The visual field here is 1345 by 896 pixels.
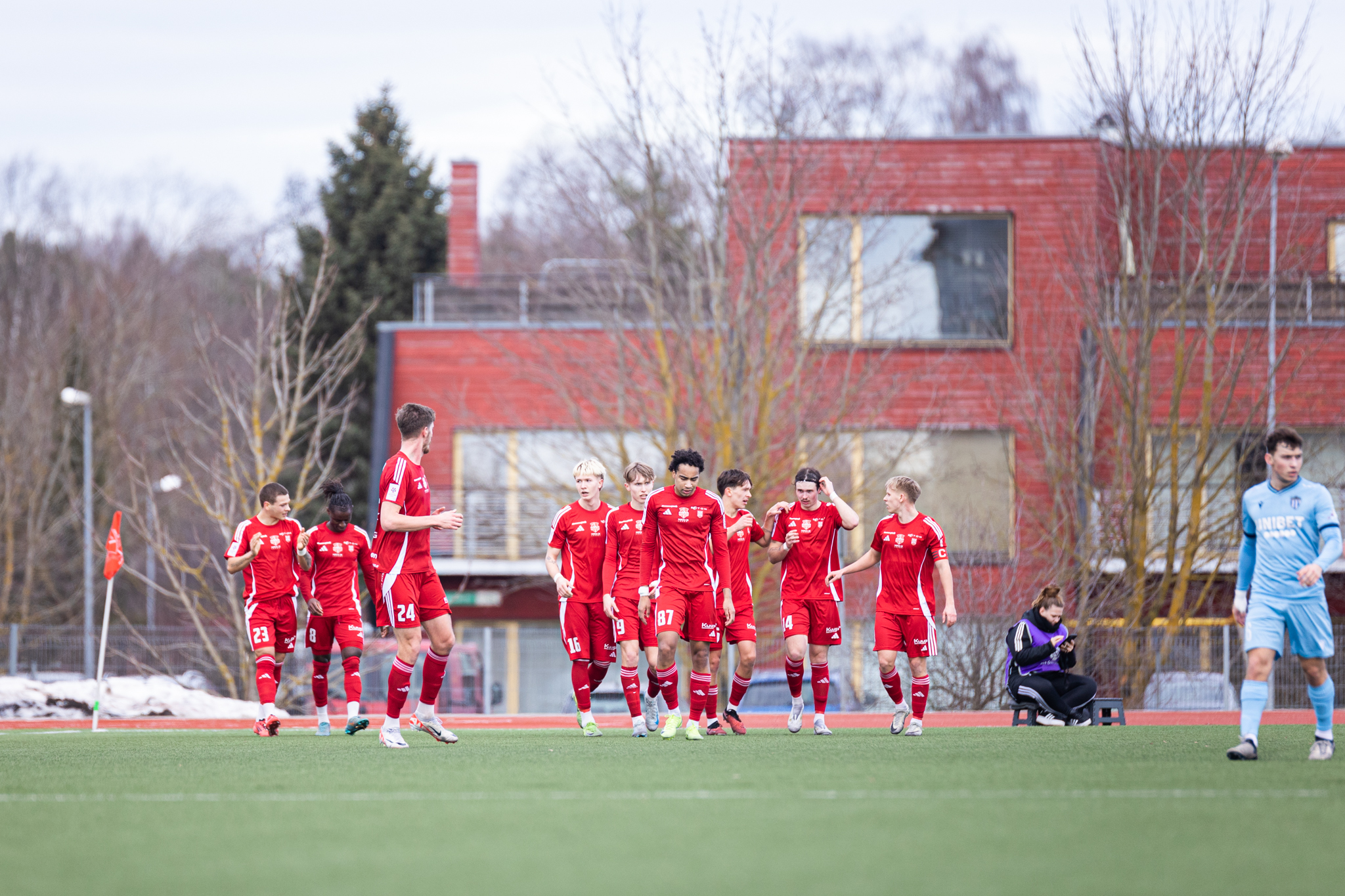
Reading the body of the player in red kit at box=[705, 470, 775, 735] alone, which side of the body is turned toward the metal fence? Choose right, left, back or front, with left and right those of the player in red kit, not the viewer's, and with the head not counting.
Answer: back

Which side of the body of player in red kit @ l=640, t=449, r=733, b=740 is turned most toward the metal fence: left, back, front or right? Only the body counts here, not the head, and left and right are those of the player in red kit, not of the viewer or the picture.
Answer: back

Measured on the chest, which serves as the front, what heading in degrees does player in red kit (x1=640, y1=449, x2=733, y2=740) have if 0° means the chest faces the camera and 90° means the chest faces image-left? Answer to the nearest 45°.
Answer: approximately 0°

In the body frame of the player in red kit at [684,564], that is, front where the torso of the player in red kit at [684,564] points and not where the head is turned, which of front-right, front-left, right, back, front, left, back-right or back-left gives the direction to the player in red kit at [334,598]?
back-right

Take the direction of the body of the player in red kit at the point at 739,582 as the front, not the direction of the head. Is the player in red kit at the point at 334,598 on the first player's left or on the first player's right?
on the first player's right

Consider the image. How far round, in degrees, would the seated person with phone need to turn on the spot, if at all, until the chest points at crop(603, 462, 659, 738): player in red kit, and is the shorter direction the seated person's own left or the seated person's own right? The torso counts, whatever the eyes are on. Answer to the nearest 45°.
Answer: approximately 90° to the seated person's own right

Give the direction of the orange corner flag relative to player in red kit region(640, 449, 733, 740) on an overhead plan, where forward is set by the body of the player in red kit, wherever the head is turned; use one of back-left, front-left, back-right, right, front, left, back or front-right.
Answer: back-right

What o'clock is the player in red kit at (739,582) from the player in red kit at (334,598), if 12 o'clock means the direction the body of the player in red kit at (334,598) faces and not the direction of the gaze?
the player in red kit at (739,582) is roughly at 10 o'clock from the player in red kit at (334,598).
